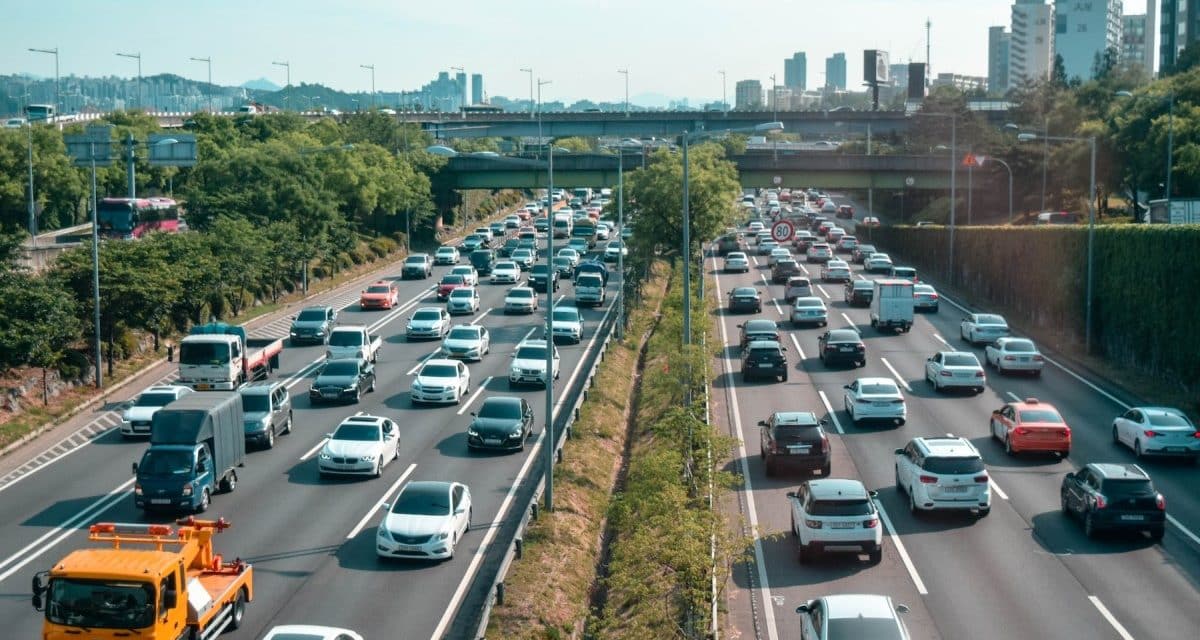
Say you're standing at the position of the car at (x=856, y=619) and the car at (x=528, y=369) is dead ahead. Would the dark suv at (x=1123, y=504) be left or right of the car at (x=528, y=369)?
right

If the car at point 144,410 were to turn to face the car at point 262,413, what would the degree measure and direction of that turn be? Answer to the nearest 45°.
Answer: approximately 90° to its left

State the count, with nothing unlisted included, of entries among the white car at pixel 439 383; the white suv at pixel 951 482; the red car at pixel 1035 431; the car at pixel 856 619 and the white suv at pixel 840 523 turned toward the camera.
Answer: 1

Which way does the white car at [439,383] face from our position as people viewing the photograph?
facing the viewer

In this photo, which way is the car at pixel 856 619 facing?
away from the camera

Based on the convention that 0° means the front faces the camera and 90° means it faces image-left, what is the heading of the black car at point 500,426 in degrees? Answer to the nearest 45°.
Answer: approximately 0°

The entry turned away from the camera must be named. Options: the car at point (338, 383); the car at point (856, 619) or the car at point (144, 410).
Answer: the car at point (856, 619)

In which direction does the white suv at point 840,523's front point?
away from the camera

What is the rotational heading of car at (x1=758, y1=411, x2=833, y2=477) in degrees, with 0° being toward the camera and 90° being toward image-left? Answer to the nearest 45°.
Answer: approximately 180°

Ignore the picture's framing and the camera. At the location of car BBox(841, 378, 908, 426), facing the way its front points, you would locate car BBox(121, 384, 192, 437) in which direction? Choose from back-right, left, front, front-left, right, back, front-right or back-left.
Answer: left

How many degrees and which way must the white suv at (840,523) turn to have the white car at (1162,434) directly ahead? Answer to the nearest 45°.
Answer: approximately 45° to its right

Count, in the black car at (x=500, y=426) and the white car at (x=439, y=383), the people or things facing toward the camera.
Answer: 2

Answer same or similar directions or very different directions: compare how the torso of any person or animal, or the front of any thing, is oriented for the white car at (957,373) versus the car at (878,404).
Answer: same or similar directions

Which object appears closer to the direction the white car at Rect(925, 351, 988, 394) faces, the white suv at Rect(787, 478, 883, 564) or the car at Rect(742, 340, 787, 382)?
the car
